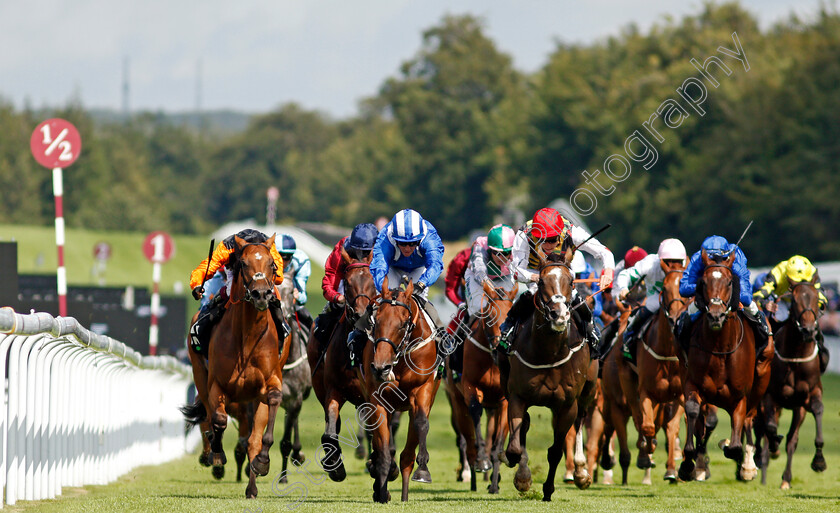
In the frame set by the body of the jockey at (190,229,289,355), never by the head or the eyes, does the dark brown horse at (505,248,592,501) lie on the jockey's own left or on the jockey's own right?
on the jockey's own left

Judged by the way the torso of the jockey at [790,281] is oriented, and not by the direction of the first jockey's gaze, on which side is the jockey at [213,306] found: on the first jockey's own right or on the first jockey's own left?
on the first jockey's own right

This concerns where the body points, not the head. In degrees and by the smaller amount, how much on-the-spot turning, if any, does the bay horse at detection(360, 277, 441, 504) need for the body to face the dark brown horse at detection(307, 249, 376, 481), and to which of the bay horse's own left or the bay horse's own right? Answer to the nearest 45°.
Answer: approximately 135° to the bay horse's own right

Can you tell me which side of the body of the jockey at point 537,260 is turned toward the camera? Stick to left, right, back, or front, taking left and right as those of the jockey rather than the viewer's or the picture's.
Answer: front

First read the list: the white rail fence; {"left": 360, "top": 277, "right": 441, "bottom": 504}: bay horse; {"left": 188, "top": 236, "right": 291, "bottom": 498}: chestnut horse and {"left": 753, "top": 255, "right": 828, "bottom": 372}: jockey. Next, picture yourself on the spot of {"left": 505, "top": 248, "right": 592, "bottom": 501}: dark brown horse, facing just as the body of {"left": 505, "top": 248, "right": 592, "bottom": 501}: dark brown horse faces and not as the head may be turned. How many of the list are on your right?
3

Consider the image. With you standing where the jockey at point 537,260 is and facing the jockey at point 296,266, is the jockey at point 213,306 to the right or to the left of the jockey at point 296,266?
left

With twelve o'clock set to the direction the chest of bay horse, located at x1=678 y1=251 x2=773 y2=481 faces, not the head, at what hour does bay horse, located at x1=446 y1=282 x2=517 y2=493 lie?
bay horse, located at x1=446 y1=282 x2=517 y2=493 is roughly at 3 o'clock from bay horse, located at x1=678 y1=251 x2=773 y2=481.

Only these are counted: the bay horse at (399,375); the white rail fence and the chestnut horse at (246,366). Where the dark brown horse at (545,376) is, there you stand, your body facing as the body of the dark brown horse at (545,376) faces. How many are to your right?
3

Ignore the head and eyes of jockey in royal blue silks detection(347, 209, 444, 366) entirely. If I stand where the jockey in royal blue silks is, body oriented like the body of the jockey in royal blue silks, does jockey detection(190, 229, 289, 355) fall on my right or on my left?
on my right

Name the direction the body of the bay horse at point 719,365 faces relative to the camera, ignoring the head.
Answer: toward the camera

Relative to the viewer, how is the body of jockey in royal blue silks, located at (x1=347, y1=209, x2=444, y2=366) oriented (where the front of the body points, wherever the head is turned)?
toward the camera
